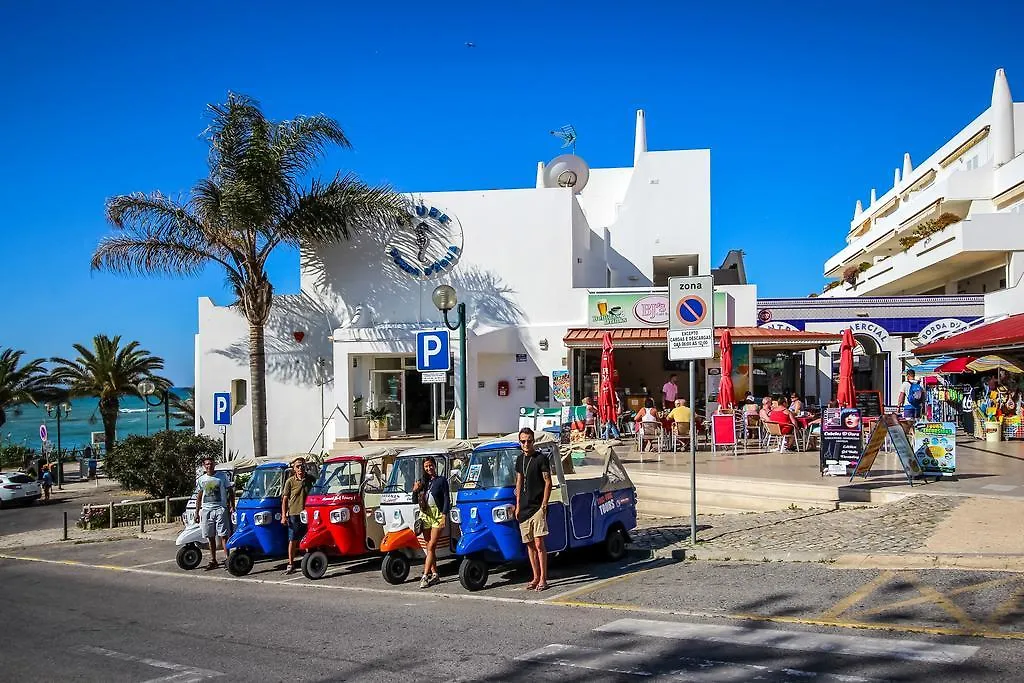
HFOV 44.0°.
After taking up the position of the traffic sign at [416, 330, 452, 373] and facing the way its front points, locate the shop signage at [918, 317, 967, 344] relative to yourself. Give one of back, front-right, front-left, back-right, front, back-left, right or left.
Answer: back-left

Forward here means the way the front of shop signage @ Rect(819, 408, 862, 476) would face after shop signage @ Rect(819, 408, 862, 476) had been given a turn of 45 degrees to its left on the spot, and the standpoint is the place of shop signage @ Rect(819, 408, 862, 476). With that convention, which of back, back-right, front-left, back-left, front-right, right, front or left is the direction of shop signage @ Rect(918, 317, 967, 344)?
back-left

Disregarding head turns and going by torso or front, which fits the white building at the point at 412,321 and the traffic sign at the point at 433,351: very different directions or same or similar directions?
same or similar directions

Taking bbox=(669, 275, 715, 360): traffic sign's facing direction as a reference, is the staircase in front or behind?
behind

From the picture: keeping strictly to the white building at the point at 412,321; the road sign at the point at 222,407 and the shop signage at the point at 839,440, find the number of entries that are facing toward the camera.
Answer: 3

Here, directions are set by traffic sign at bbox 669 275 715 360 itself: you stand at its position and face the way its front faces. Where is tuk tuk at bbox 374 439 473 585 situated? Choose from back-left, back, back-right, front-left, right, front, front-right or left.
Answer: right

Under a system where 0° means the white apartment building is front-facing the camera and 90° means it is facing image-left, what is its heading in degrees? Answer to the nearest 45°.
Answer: approximately 45°

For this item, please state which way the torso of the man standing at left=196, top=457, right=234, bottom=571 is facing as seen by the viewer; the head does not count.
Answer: toward the camera

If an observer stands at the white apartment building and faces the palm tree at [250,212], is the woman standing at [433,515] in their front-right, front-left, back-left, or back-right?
front-left

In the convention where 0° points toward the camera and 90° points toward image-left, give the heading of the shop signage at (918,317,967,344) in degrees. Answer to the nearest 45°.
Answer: approximately 0°

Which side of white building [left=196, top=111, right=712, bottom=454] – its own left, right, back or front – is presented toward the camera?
front

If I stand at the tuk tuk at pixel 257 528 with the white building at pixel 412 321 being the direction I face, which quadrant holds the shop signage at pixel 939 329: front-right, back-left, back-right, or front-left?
front-right

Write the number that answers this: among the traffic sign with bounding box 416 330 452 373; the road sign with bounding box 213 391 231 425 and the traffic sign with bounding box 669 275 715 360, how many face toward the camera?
3

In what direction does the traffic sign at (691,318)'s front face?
toward the camera
